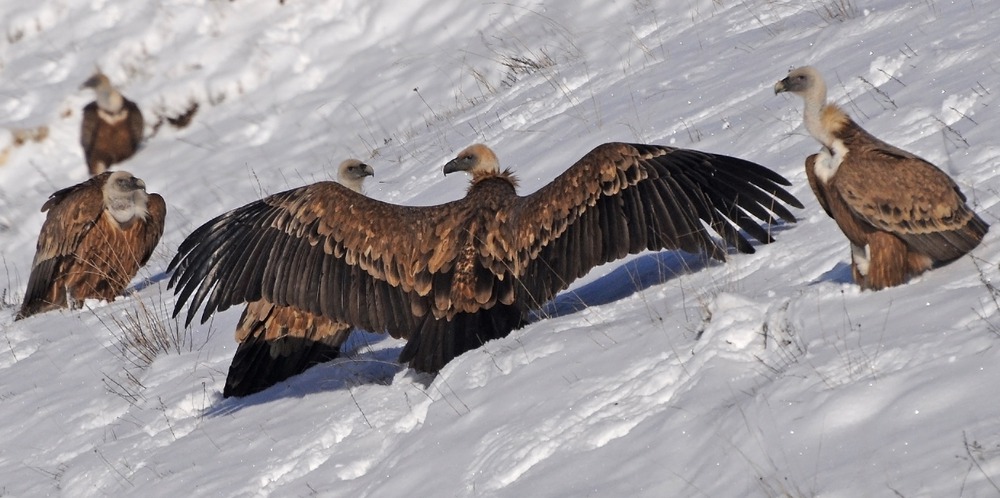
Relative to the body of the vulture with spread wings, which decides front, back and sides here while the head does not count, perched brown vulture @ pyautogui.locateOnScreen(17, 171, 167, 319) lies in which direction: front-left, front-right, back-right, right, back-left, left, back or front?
front-left

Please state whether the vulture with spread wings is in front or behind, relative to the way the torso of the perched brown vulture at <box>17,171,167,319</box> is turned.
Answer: in front

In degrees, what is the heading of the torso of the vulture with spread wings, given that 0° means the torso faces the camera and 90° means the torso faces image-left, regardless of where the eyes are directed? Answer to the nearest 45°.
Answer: approximately 180°
